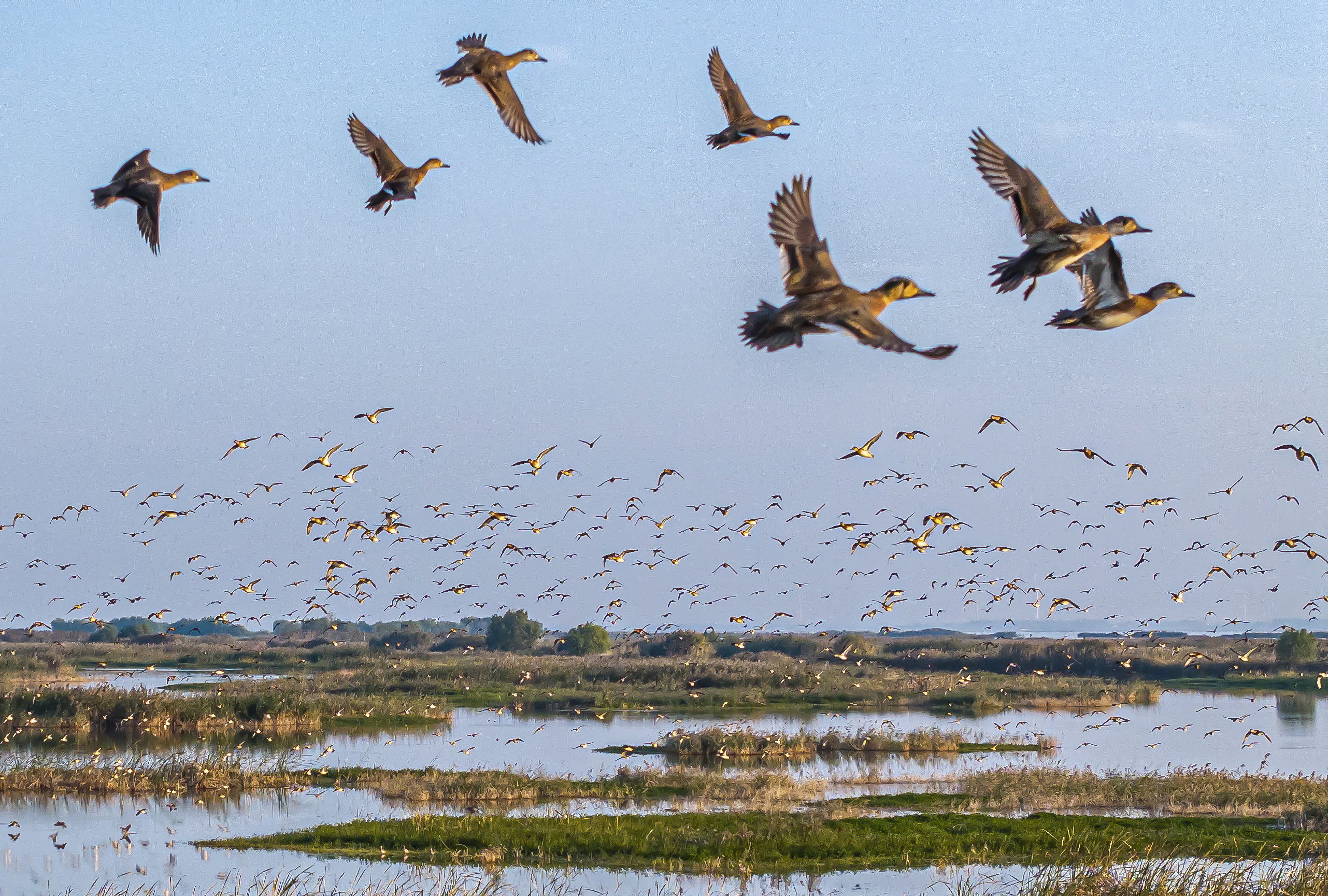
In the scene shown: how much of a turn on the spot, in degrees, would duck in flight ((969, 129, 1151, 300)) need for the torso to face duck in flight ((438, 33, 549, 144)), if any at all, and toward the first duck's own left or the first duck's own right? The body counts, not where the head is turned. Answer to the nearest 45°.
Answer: approximately 135° to the first duck's own left

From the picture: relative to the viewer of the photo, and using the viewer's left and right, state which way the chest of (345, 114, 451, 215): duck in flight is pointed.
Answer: facing to the right of the viewer

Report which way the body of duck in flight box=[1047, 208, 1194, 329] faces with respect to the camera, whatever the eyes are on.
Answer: to the viewer's right

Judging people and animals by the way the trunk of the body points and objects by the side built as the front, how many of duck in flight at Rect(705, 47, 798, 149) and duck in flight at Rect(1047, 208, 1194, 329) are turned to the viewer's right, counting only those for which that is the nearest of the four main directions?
2

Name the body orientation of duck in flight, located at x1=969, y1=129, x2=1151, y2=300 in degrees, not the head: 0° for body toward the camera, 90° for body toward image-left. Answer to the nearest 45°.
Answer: approximately 270°

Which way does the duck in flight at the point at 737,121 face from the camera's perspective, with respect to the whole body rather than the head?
to the viewer's right

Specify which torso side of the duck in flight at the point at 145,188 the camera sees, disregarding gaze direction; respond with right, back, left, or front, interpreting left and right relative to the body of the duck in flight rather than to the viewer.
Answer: right

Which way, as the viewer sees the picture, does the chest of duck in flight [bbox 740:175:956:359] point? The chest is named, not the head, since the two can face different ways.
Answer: to the viewer's right

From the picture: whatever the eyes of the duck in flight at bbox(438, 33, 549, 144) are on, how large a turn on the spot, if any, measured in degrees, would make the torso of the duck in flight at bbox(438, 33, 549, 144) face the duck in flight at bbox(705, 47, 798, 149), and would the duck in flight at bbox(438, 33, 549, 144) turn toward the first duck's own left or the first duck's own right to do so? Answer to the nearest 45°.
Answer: approximately 45° to the first duck's own right

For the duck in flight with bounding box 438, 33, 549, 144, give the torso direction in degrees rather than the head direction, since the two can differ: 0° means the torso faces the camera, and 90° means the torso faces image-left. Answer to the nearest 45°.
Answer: approximately 270°

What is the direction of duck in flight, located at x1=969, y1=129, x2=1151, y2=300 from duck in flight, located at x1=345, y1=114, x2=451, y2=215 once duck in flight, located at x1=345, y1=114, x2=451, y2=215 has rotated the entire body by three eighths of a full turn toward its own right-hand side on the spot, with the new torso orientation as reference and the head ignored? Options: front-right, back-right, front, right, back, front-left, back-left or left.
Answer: left
